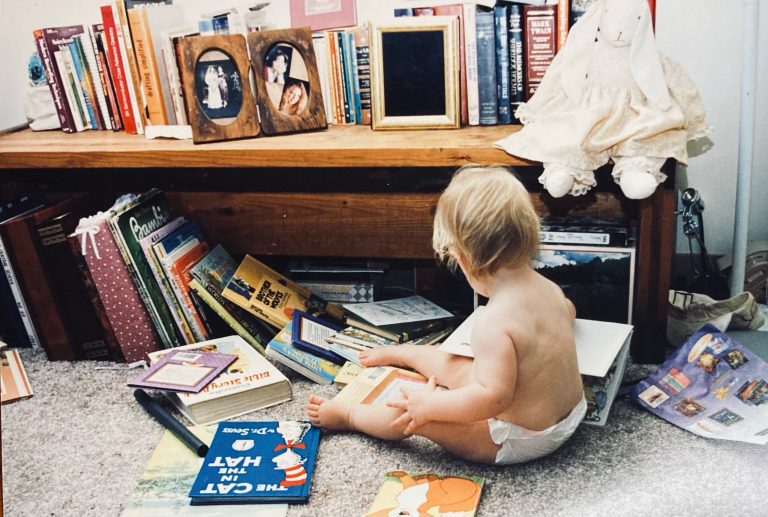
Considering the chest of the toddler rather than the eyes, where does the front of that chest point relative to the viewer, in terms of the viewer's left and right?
facing away from the viewer and to the left of the viewer

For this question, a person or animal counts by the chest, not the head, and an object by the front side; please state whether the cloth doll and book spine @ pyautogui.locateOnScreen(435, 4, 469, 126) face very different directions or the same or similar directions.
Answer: same or similar directions

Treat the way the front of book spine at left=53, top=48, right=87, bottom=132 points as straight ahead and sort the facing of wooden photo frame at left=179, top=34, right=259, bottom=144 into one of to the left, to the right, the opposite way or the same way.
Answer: the same way

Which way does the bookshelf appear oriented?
toward the camera

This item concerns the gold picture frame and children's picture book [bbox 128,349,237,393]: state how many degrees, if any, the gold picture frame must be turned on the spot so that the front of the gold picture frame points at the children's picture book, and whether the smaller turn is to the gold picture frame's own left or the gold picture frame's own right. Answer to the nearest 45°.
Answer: approximately 45° to the gold picture frame's own right

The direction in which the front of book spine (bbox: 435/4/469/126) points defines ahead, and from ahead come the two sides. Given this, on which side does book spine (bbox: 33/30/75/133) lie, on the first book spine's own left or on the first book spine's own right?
on the first book spine's own right

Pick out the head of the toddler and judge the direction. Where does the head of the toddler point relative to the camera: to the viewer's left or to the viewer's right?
to the viewer's left

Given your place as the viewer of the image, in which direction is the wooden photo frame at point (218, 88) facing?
facing the viewer

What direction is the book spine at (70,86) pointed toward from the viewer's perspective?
toward the camera

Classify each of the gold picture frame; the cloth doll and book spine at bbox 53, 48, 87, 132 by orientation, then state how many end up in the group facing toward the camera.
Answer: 3

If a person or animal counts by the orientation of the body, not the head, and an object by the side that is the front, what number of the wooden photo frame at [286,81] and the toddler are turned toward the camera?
1

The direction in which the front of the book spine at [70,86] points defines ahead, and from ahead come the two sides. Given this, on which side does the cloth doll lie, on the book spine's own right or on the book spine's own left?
on the book spine's own left
